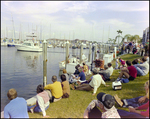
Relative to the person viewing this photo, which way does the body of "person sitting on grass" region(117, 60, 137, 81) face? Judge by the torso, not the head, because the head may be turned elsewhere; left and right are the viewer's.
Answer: facing to the left of the viewer

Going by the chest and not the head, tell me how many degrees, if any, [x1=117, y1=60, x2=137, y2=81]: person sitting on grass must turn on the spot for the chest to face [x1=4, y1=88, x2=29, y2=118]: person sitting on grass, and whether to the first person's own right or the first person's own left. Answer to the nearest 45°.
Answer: approximately 45° to the first person's own left

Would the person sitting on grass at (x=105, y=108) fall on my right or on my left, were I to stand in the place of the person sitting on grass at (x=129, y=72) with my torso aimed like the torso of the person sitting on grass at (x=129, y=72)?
on my left

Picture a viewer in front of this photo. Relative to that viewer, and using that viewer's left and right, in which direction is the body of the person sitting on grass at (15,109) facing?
facing away from the viewer and to the left of the viewer

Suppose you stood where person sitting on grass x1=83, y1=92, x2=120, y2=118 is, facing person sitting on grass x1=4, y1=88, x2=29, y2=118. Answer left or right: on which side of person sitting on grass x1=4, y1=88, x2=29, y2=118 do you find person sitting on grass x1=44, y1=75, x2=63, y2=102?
right

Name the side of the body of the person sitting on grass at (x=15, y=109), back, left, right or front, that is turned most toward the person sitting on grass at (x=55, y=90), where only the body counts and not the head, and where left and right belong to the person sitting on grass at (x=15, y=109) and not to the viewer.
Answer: right

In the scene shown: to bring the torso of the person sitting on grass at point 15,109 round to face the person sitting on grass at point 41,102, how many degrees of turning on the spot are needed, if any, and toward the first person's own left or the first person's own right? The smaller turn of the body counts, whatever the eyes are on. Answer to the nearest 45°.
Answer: approximately 90° to the first person's own right

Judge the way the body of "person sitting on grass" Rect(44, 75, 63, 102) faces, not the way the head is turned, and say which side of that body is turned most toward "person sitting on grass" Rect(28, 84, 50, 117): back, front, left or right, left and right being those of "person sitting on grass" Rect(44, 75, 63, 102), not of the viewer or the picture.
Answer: left
